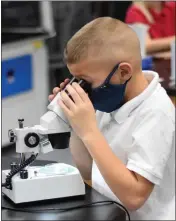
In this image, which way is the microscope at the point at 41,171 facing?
to the viewer's right

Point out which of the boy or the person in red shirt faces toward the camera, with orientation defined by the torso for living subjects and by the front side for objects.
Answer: the person in red shirt

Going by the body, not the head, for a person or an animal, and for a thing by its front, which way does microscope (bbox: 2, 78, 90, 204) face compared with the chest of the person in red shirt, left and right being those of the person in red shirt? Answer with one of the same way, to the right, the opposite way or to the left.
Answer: to the left

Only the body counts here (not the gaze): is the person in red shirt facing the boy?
yes

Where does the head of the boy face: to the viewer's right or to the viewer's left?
to the viewer's left

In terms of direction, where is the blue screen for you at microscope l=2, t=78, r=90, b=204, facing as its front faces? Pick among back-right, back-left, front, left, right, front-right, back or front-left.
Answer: left

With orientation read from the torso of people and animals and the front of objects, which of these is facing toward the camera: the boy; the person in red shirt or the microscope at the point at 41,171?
the person in red shirt

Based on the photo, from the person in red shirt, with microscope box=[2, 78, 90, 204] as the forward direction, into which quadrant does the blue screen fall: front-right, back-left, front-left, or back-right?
front-right

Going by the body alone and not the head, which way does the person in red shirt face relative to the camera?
toward the camera

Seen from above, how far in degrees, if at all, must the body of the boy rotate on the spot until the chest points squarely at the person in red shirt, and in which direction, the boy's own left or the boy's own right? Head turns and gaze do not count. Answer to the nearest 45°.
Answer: approximately 90° to the boy's own right

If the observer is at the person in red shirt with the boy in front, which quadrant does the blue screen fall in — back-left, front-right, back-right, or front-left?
front-right

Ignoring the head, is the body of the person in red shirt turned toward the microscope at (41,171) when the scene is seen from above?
yes

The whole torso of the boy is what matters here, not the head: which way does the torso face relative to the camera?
to the viewer's left
